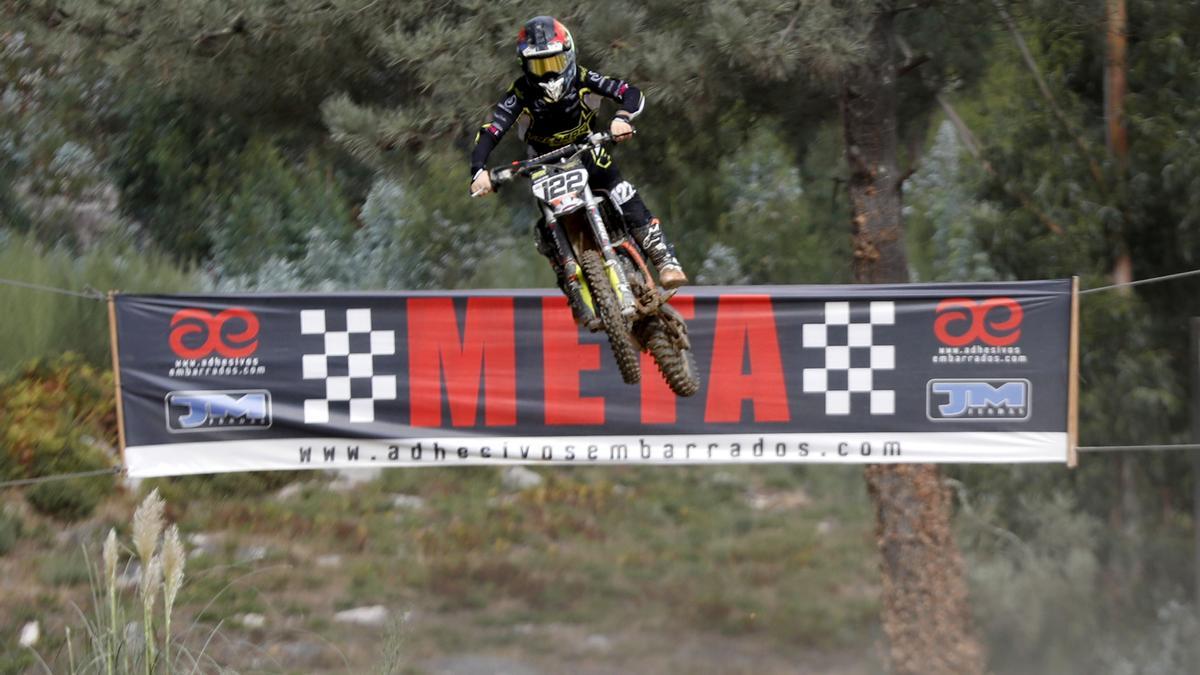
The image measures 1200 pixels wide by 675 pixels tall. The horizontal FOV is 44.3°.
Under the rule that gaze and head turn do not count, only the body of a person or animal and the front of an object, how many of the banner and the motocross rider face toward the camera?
2

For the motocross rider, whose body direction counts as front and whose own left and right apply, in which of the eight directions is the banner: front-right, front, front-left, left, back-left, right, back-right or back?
back

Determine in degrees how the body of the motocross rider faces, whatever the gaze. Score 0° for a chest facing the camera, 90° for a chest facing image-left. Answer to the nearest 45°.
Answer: approximately 0°

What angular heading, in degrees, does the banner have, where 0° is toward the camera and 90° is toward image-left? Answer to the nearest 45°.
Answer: approximately 0°

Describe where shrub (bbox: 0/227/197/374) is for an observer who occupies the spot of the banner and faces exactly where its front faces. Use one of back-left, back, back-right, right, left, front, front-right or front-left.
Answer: back-right
